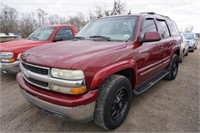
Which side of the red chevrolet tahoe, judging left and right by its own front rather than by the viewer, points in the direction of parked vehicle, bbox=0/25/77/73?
right

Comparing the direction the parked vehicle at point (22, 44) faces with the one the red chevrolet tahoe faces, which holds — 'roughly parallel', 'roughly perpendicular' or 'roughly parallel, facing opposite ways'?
roughly parallel

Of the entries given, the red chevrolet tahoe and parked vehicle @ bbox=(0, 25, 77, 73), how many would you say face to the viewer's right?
0

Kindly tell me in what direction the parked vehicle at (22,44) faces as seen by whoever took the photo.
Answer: facing the viewer and to the left of the viewer

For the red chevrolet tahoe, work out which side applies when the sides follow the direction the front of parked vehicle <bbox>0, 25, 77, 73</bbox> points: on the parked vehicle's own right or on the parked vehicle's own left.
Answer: on the parked vehicle's own left
